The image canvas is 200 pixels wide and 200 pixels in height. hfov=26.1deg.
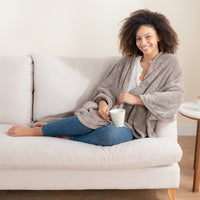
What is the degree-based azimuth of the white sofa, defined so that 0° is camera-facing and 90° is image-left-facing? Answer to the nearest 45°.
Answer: approximately 0°

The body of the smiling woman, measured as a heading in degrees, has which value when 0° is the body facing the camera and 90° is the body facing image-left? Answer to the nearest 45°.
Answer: approximately 45°
